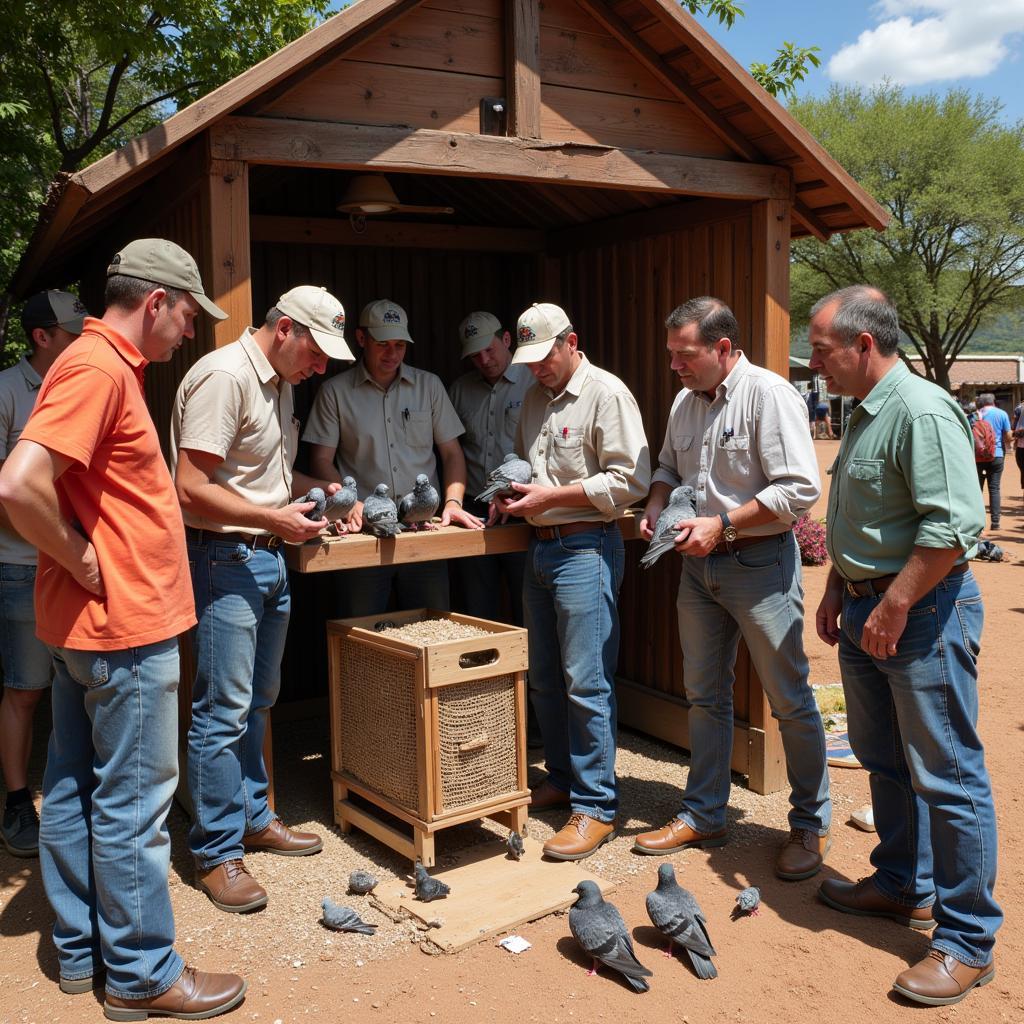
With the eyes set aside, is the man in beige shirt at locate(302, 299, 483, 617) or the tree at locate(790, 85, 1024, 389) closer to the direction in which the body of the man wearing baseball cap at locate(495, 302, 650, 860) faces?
the man in beige shirt

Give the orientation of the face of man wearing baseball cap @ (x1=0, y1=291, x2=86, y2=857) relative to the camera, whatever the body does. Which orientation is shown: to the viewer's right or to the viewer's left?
to the viewer's right

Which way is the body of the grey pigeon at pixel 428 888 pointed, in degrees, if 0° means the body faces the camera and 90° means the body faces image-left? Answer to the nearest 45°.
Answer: approximately 90°

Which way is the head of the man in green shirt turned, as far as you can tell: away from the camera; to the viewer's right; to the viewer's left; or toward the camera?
to the viewer's left

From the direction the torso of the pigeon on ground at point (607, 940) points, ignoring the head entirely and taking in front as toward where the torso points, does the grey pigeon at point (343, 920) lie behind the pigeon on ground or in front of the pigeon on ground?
in front

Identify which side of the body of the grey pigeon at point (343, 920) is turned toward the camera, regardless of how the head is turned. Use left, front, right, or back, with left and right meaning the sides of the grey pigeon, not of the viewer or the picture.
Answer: left

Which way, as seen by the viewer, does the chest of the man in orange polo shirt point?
to the viewer's right

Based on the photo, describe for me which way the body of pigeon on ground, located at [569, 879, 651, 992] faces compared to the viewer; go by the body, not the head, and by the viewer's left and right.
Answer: facing away from the viewer and to the left of the viewer

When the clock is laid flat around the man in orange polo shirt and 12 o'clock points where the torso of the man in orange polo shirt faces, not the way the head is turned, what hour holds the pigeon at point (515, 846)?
The pigeon is roughly at 11 o'clock from the man in orange polo shirt.

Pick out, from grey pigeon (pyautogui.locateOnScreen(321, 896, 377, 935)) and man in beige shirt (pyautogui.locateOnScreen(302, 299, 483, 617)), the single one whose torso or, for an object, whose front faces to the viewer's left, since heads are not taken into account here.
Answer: the grey pigeon

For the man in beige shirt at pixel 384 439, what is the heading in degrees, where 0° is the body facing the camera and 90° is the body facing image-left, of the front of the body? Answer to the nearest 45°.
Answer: approximately 0°

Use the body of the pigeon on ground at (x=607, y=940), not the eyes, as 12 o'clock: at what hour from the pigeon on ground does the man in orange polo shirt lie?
The man in orange polo shirt is roughly at 10 o'clock from the pigeon on ground.

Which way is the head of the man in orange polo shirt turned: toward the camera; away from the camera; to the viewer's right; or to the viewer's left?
to the viewer's right

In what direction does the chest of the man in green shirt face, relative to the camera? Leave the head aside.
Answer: to the viewer's left

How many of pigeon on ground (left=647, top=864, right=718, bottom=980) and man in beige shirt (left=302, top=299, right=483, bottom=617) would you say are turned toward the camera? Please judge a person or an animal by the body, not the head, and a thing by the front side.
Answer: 1

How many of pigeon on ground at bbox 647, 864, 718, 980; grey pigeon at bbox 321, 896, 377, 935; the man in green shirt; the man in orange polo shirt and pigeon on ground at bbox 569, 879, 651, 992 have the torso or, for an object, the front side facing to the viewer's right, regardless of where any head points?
1
